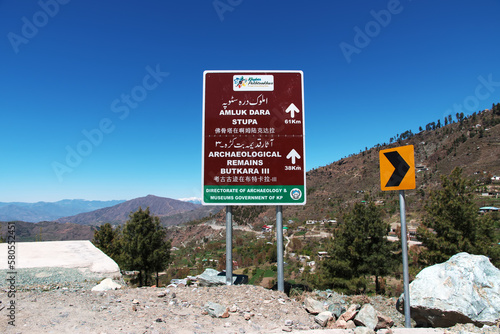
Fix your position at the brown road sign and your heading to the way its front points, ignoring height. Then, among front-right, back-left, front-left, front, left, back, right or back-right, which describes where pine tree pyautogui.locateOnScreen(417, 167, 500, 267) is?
back-left

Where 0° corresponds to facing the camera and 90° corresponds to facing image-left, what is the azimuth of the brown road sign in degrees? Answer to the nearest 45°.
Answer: approximately 0°

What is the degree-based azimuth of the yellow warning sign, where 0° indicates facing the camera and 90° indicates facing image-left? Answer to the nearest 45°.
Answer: approximately 0°

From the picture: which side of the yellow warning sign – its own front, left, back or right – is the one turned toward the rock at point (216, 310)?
right

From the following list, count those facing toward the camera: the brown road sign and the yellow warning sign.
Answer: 2

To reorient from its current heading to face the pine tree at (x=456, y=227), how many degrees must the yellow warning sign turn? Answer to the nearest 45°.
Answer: approximately 180°
